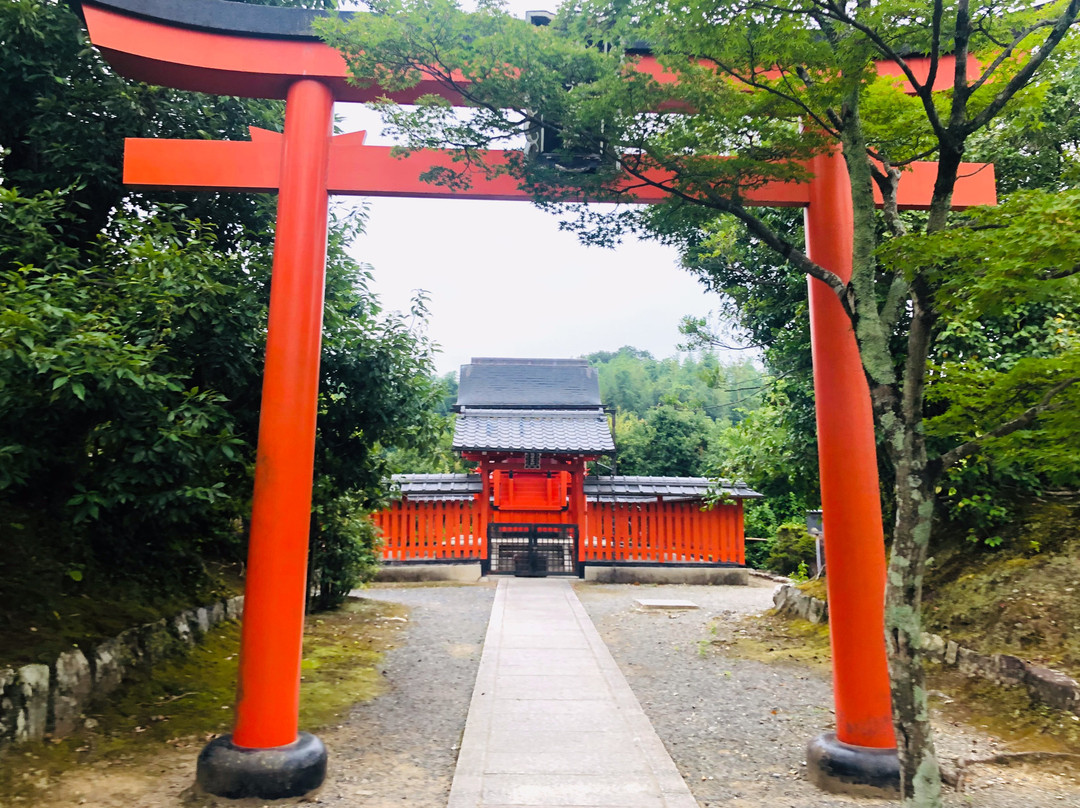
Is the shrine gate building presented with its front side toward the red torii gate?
yes

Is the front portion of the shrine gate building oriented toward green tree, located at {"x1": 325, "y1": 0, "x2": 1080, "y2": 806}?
yes

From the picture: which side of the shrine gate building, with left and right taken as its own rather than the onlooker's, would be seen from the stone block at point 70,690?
front

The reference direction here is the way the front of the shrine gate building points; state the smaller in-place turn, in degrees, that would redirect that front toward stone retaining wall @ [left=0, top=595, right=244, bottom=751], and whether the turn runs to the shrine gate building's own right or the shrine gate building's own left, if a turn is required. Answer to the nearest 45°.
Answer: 0° — it already faces it

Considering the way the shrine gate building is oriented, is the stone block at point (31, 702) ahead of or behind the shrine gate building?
ahead

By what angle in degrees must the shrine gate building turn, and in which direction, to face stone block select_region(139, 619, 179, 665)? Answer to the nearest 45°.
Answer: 0° — it already faces it

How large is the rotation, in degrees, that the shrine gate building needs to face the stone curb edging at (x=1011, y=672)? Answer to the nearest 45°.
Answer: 0° — it already faces it

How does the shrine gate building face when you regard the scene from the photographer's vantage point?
facing the viewer

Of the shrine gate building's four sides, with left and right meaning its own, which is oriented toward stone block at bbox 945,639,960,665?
front

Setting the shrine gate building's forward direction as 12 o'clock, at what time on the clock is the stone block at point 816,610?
The stone block is roughly at 11 o'clock from the shrine gate building.

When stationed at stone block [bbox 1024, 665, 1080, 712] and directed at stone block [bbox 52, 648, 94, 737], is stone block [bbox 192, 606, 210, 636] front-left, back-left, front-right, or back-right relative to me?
front-right

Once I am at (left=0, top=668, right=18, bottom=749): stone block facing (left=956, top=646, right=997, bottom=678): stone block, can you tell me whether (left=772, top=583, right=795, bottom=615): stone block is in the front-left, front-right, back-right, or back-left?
front-left

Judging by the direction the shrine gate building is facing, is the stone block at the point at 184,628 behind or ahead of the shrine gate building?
ahead

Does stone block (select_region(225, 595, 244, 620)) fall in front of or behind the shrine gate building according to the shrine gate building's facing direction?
in front

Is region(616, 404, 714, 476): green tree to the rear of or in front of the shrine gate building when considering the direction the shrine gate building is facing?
to the rear
